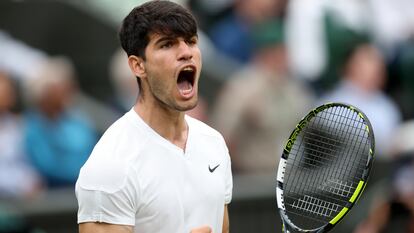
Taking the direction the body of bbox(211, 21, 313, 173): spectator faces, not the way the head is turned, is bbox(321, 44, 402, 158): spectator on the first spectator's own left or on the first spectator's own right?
on the first spectator's own left

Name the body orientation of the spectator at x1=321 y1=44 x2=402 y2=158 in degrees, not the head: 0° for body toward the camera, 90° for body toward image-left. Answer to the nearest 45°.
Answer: approximately 0°

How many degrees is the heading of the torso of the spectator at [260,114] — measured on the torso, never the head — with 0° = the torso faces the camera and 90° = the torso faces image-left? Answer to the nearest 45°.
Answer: approximately 315°

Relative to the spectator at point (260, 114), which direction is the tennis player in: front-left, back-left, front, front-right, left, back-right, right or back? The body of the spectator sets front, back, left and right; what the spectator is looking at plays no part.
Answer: front-right

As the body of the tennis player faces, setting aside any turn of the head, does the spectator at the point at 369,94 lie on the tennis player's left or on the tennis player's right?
on the tennis player's left

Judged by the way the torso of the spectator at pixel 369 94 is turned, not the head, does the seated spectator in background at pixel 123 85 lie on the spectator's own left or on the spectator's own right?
on the spectator's own right

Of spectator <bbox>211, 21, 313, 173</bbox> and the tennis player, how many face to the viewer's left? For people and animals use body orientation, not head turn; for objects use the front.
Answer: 0

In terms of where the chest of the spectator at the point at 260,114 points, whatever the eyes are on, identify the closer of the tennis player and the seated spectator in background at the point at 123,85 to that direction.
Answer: the tennis player

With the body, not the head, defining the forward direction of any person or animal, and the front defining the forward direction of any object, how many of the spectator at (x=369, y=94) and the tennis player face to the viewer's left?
0

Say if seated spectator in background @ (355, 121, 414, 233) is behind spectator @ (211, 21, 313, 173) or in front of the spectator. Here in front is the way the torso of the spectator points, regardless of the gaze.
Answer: in front
